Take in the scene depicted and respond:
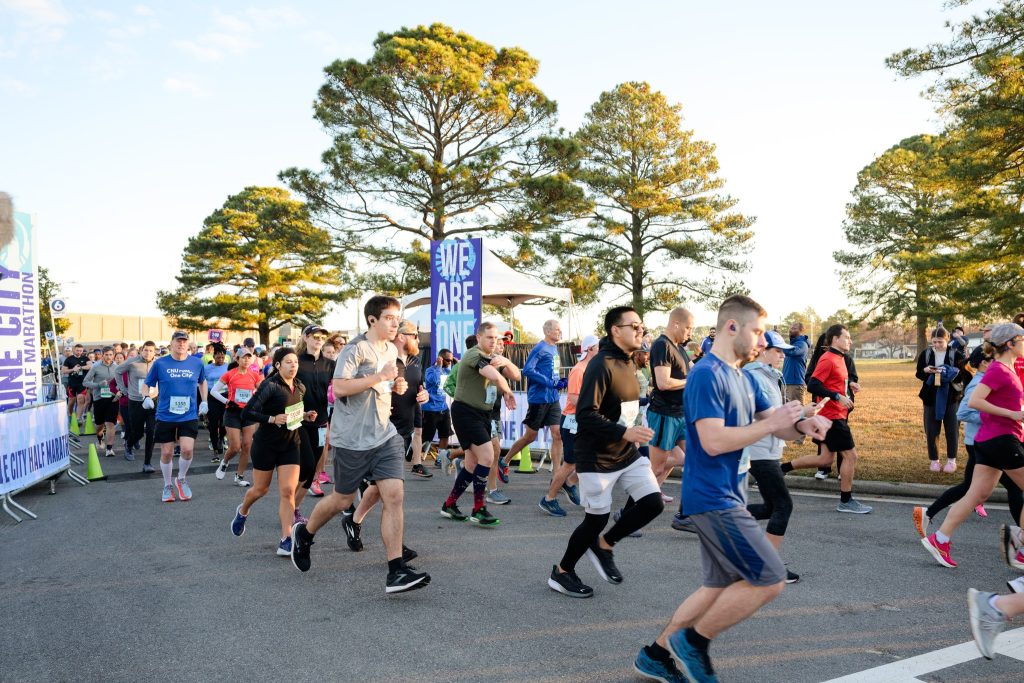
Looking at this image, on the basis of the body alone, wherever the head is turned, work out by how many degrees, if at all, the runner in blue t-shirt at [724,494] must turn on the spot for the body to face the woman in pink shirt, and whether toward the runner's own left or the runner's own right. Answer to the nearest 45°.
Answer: approximately 45° to the runner's own left

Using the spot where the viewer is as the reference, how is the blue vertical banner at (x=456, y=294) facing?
facing the viewer

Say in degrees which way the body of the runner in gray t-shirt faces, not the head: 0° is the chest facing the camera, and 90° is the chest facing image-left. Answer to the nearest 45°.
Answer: approximately 315°

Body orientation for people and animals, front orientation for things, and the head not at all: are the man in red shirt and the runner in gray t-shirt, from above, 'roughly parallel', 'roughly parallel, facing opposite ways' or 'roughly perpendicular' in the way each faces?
roughly parallel

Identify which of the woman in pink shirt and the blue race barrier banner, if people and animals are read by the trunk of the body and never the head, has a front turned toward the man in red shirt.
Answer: the blue race barrier banner

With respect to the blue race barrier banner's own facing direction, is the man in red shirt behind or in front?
in front

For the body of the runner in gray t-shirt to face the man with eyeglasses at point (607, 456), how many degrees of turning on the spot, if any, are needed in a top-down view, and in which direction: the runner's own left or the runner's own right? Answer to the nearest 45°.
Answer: approximately 45° to the runner's own left

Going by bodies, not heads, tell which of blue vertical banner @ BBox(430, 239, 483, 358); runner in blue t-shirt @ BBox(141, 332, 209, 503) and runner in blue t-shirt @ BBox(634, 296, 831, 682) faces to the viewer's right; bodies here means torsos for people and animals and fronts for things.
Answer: runner in blue t-shirt @ BBox(634, 296, 831, 682)

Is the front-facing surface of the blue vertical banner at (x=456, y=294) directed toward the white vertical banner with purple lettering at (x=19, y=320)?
no

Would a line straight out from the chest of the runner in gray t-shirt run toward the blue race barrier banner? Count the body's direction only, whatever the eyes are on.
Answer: no

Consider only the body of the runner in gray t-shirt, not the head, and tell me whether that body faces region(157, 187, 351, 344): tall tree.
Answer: no

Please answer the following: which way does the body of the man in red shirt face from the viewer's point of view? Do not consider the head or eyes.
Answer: to the viewer's right

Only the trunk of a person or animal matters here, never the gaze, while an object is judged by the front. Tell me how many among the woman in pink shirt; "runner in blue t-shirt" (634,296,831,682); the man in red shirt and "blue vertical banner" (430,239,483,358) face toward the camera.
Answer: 1

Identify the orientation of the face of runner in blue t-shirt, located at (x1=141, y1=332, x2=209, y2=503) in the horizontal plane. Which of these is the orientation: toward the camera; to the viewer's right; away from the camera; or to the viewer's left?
toward the camera

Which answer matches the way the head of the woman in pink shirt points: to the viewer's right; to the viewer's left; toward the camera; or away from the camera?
to the viewer's right

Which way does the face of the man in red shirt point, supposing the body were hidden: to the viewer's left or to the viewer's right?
to the viewer's right

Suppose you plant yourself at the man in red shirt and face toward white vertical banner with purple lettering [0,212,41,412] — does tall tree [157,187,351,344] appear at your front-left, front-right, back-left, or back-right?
front-right

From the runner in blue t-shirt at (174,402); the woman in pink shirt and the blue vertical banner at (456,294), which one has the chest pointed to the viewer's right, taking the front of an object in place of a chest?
the woman in pink shirt

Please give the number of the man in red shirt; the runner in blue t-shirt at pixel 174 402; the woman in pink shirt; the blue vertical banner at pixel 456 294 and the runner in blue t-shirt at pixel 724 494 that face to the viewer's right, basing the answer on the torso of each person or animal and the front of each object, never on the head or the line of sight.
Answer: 3

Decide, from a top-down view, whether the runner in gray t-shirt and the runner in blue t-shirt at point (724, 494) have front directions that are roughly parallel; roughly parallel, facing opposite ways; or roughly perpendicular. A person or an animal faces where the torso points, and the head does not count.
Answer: roughly parallel
